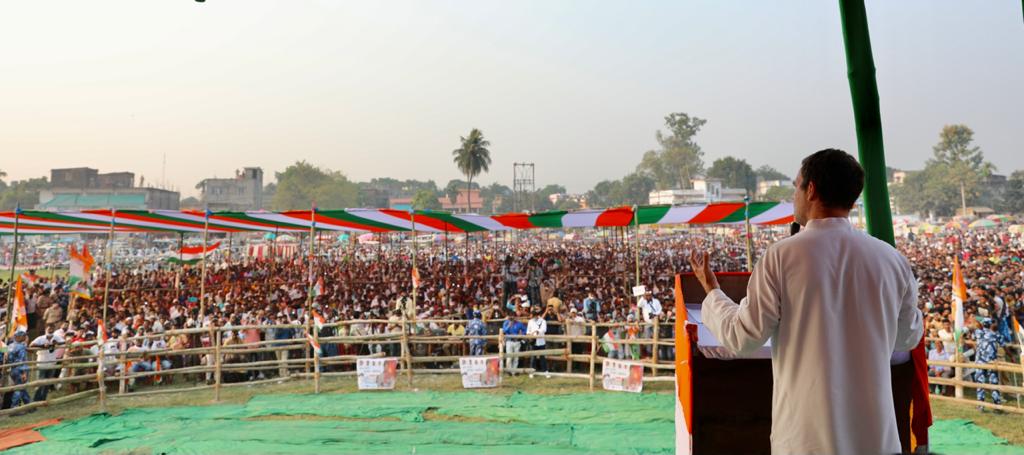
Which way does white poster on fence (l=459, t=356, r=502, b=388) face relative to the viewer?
toward the camera

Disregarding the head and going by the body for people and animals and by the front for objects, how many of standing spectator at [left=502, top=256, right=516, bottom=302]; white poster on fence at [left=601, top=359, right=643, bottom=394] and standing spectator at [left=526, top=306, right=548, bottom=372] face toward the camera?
3

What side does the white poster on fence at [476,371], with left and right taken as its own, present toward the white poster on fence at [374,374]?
right

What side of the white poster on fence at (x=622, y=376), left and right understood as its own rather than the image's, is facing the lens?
front

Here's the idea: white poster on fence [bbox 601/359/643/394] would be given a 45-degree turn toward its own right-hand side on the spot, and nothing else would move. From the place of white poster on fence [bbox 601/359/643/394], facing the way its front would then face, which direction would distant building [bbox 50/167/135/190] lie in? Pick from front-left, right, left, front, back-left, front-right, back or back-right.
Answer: right

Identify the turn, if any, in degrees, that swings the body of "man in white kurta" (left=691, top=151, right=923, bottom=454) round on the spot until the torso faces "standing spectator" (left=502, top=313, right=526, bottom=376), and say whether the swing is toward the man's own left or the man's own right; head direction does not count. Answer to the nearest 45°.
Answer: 0° — they already face them

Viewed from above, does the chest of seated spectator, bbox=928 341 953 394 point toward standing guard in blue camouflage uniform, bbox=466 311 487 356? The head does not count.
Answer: no

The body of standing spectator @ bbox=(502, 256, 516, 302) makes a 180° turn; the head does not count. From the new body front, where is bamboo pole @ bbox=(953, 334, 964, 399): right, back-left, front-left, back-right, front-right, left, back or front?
back-right

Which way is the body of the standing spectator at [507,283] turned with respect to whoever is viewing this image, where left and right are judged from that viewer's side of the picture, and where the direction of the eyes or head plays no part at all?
facing the viewer

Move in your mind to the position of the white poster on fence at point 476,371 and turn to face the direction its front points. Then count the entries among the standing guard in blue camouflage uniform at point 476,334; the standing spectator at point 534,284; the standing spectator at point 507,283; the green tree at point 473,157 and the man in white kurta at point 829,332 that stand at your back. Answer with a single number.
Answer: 4

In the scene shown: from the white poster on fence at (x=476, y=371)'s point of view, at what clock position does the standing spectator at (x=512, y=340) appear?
The standing spectator is roughly at 7 o'clock from the white poster on fence.

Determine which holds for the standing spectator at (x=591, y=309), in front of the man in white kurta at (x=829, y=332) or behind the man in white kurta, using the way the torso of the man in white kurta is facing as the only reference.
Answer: in front

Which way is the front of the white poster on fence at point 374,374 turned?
toward the camera

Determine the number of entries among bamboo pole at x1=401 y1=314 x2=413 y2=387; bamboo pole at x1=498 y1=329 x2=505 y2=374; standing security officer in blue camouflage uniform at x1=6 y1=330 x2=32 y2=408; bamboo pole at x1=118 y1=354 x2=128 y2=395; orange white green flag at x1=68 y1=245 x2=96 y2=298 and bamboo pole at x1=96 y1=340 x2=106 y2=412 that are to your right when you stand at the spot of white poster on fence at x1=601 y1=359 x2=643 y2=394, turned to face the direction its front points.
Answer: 6

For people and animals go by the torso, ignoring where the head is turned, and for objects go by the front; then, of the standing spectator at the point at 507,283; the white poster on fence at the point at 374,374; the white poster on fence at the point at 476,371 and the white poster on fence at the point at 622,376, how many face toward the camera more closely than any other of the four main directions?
4

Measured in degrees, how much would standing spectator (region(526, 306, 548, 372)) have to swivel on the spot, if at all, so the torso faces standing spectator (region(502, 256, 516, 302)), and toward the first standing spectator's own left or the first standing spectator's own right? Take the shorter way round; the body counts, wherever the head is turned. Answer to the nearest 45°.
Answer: approximately 180°

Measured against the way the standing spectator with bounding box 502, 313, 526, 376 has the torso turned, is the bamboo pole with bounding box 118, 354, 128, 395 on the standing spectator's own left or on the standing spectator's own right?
on the standing spectator's own right

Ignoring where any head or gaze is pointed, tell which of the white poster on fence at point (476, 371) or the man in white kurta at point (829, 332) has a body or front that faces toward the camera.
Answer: the white poster on fence
